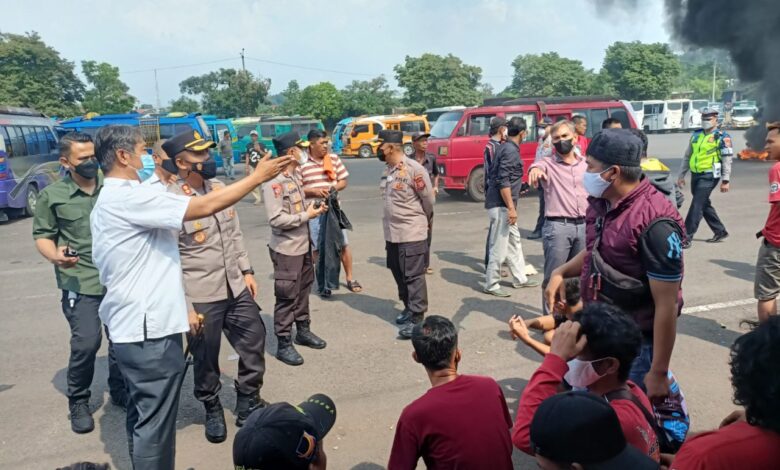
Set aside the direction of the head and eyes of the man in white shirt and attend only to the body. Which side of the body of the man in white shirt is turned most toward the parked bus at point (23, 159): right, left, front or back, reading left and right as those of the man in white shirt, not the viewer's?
left

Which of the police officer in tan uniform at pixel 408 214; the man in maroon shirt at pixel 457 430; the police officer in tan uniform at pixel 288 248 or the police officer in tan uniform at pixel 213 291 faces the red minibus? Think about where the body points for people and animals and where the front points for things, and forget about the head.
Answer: the man in maroon shirt

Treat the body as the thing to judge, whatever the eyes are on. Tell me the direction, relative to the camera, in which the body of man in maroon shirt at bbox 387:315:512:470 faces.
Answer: away from the camera

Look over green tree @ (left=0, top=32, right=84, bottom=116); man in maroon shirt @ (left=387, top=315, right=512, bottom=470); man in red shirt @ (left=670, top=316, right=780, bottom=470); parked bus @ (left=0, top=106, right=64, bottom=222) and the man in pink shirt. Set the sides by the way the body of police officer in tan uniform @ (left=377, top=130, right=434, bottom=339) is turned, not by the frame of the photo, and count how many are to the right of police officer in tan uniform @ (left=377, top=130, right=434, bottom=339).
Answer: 2

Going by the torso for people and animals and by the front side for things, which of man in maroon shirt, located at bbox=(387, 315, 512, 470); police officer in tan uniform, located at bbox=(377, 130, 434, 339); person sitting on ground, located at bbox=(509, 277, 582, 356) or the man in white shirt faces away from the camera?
the man in maroon shirt

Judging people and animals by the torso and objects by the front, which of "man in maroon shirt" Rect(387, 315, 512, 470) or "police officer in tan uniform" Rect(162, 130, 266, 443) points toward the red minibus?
the man in maroon shirt

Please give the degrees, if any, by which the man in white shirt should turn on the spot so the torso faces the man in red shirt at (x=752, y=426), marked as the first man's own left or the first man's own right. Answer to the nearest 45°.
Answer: approximately 45° to the first man's own right

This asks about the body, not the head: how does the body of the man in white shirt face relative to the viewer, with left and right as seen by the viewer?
facing to the right of the viewer

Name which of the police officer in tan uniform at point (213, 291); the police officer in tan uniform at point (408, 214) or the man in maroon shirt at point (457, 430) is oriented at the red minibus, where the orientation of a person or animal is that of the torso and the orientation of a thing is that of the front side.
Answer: the man in maroon shirt

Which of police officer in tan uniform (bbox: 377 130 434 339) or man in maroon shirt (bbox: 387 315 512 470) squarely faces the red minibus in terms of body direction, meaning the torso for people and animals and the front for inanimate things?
the man in maroon shirt

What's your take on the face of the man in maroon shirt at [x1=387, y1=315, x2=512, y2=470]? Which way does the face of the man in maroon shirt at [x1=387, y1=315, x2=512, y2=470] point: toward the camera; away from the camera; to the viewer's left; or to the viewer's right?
away from the camera

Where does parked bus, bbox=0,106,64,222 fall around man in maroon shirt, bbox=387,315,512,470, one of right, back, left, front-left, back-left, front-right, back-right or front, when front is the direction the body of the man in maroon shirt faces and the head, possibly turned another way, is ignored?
front-left

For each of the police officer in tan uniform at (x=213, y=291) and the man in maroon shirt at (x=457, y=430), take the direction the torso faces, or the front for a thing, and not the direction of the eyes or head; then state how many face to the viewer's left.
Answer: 0
